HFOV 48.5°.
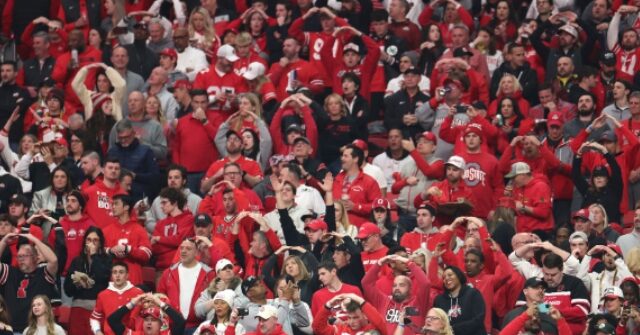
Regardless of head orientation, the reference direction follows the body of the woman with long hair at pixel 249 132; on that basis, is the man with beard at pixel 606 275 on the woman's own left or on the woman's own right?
on the woman's own left

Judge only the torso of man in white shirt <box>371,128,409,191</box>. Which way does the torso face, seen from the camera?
toward the camera

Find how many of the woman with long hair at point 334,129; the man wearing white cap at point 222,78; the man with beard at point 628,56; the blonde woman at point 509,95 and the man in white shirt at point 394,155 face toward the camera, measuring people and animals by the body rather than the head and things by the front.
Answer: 5

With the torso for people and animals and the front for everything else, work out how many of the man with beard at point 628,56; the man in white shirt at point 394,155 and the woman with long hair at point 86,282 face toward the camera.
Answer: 3

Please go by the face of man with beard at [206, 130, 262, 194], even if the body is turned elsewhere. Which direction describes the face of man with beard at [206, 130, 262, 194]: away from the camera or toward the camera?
toward the camera

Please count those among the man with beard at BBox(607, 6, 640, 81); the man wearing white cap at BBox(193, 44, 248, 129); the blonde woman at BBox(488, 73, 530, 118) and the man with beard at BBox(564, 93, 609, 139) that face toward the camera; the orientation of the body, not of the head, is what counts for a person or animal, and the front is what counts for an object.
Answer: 4

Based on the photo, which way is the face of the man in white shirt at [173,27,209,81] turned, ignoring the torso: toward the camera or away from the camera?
toward the camera

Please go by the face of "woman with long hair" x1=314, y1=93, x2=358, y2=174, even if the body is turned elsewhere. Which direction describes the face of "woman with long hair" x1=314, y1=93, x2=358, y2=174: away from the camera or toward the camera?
toward the camera

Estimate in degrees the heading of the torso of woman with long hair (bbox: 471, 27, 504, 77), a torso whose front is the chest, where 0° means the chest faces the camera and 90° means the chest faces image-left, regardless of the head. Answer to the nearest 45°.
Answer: approximately 45°

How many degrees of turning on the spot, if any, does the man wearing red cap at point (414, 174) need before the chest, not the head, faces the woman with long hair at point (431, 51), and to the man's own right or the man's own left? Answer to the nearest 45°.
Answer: approximately 135° to the man's own right
